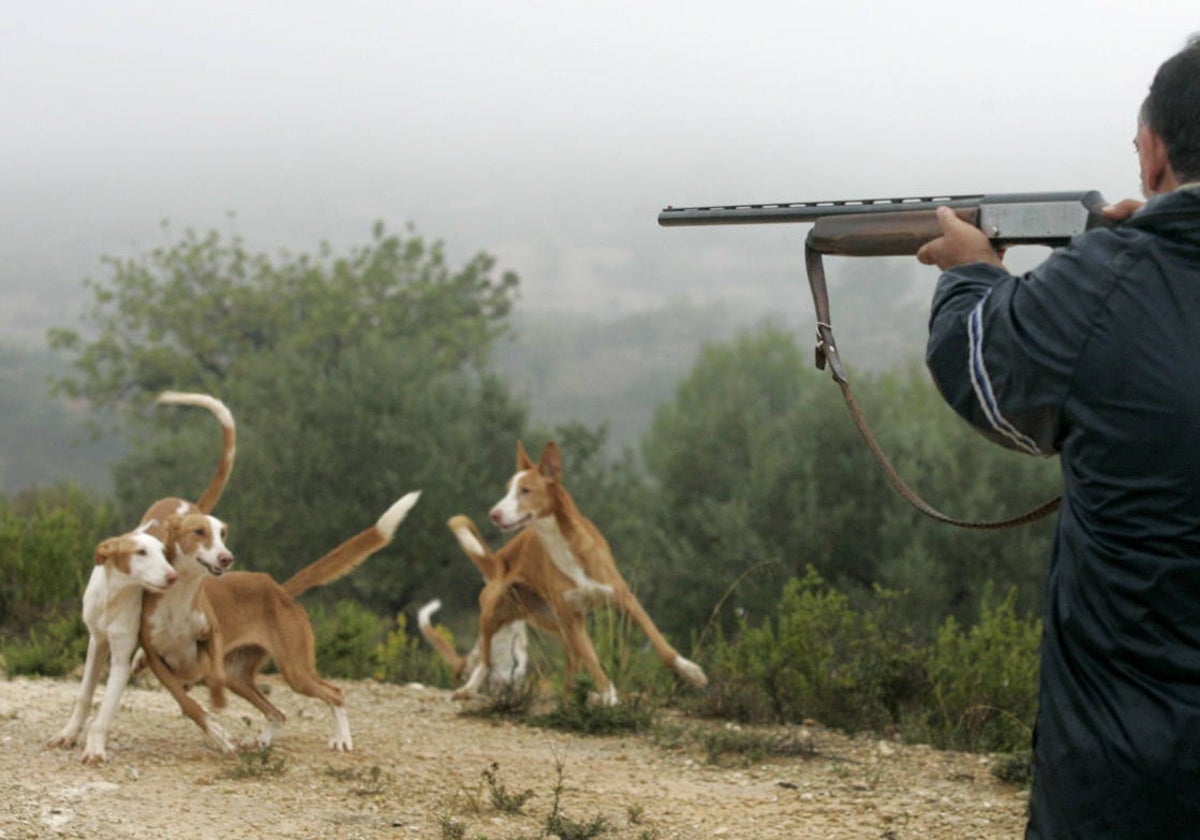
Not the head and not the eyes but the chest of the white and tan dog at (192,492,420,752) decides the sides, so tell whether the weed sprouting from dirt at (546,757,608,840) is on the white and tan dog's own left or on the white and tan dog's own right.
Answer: on the white and tan dog's own left

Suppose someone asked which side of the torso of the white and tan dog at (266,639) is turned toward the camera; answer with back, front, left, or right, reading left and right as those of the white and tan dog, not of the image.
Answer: left

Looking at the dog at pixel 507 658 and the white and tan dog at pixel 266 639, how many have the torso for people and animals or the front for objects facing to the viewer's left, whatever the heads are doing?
1

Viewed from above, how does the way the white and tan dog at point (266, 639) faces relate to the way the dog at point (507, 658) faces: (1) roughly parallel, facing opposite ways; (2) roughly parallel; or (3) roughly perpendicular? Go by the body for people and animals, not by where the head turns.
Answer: roughly parallel, facing opposite ways

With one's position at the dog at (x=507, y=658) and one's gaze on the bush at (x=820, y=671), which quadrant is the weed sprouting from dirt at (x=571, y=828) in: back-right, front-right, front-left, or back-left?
front-right

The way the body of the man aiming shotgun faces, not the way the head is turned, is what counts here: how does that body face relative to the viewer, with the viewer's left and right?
facing away from the viewer and to the left of the viewer

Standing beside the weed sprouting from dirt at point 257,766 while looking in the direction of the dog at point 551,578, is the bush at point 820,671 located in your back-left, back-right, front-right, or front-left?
front-right

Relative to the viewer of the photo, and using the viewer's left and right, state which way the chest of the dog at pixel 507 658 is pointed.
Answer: facing to the right of the viewer

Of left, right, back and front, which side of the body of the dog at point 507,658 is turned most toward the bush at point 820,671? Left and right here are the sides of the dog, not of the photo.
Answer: front

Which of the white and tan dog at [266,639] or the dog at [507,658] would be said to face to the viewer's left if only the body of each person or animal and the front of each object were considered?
the white and tan dog

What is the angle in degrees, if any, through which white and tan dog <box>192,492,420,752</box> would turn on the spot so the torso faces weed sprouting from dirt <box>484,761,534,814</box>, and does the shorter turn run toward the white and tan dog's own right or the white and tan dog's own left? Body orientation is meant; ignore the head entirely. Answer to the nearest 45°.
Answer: approximately 135° to the white and tan dog's own left
